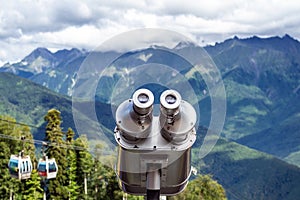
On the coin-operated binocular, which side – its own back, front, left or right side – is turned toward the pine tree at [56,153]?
front

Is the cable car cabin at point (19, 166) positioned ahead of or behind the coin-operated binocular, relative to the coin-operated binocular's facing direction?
ahead

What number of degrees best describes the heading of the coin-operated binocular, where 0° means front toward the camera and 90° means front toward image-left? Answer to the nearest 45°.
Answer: approximately 180°

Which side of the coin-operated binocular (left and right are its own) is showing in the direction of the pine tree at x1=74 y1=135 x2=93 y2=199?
front
